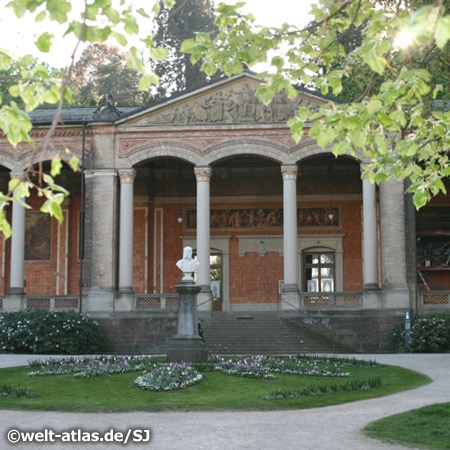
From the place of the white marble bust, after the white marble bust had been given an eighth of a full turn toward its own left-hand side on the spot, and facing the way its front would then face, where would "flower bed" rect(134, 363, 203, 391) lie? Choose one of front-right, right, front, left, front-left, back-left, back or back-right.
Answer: front-right

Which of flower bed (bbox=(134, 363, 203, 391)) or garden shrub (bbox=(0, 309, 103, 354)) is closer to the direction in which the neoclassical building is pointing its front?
the flower bed

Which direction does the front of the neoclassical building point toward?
toward the camera

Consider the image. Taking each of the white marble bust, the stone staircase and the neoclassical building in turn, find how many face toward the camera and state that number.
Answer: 3

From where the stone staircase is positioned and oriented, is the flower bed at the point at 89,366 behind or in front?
in front

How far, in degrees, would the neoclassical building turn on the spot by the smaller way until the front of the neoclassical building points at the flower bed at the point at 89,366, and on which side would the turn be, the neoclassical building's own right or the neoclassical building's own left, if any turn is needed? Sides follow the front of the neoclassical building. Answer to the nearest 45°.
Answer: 0° — it already faces it

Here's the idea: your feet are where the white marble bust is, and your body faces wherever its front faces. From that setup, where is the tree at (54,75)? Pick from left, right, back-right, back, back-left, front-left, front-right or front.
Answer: front

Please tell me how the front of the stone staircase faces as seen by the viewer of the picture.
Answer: facing the viewer

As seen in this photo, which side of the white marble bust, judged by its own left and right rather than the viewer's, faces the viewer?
front

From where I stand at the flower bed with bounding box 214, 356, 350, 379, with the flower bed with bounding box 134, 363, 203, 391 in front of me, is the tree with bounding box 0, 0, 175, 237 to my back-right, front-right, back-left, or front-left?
front-left

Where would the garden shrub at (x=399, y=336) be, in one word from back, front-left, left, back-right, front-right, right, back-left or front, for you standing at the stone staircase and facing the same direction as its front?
left

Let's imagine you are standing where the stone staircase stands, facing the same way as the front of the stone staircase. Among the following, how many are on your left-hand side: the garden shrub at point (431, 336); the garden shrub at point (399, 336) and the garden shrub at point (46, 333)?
2

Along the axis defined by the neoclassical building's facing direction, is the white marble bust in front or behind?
in front

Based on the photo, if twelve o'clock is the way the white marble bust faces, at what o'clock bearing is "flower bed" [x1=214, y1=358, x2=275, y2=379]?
The flower bed is roughly at 11 o'clock from the white marble bust.
